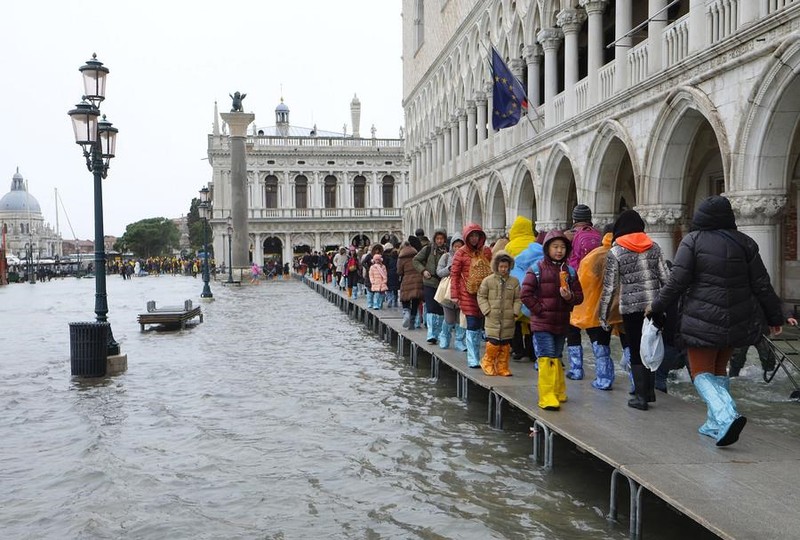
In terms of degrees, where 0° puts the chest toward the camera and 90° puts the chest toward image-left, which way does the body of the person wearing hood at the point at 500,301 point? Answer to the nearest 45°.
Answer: approximately 0°

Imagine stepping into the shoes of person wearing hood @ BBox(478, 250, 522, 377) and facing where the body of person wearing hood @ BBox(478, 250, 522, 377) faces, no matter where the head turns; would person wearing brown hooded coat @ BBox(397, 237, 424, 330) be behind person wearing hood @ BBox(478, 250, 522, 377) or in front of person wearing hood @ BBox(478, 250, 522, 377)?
behind

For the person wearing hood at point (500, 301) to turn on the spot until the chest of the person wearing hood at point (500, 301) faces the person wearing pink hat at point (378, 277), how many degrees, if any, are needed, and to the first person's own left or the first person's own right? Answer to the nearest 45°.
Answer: approximately 180°
